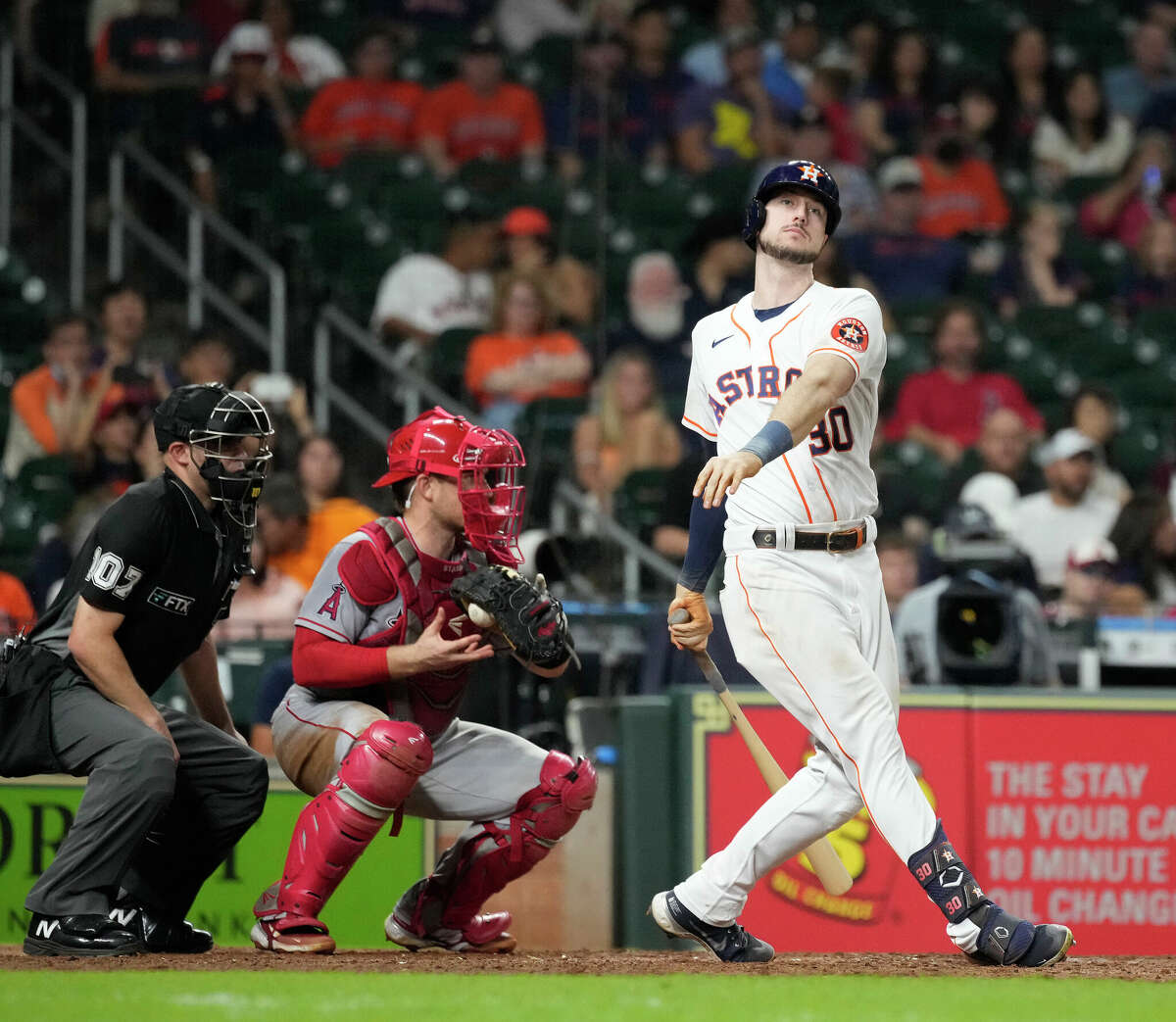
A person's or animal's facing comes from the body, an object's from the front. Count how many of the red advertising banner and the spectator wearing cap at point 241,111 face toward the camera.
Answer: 2

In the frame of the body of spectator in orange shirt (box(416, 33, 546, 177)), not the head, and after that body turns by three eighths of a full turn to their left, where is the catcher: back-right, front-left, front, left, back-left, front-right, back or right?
back-right

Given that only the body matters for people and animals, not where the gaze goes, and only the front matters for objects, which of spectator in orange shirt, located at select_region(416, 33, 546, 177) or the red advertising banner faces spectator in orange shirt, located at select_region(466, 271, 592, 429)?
spectator in orange shirt, located at select_region(416, 33, 546, 177)

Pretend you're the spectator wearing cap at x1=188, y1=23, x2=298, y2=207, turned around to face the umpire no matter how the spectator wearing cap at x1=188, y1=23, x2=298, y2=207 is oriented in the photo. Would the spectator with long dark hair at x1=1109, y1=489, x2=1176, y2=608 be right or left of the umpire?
left

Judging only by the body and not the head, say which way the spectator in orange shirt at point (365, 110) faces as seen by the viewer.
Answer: toward the camera

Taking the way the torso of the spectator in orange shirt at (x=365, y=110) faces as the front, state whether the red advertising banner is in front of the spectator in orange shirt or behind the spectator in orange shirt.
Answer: in front

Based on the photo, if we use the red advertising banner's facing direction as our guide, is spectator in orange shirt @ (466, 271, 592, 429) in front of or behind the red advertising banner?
behind

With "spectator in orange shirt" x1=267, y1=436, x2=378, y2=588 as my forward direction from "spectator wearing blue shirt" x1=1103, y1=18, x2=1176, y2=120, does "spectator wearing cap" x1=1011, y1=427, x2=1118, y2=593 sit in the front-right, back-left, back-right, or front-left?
front-left

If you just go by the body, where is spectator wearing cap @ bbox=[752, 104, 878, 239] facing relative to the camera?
toward the camera

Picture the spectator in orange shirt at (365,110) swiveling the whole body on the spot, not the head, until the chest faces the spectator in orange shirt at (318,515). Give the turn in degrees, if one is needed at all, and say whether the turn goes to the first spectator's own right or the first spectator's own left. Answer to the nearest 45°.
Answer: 0° — they already face them

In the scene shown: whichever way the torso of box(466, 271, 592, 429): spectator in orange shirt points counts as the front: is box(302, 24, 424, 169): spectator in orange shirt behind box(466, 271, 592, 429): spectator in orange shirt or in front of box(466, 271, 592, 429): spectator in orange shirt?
behind

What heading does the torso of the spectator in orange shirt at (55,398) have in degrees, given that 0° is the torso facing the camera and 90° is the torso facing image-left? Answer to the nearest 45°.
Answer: approximately 315°

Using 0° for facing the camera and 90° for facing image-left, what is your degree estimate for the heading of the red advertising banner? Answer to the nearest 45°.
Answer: approximately 0°

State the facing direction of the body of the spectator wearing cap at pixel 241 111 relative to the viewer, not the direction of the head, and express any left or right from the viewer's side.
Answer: facing the viewer
